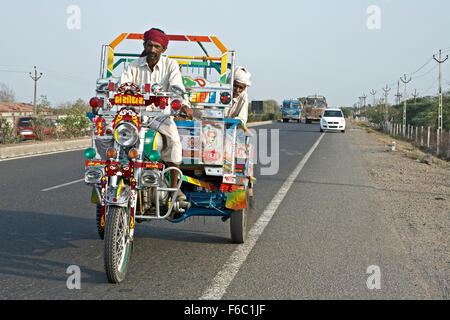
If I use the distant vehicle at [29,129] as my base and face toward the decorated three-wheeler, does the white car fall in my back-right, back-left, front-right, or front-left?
back-left

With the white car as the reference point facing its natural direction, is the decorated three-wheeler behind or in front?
in front

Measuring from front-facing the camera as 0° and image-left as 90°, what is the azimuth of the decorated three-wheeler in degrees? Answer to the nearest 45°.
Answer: approximately 45°

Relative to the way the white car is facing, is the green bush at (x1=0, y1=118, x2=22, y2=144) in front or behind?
in front

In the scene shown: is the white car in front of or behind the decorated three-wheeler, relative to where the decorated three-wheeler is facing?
behind

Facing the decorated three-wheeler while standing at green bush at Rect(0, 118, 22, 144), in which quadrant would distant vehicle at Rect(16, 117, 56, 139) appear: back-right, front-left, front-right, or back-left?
back-left

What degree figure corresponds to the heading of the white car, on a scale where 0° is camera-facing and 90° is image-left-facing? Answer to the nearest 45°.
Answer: approximately 0°
